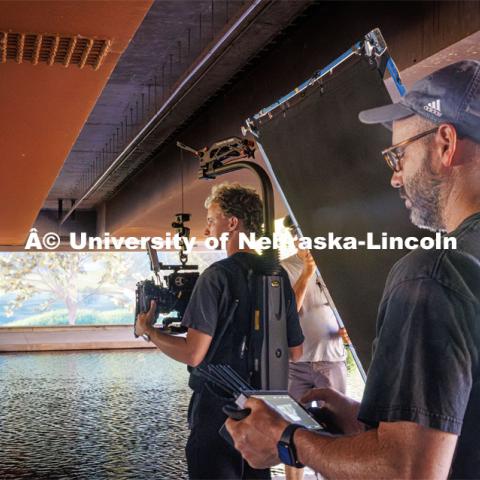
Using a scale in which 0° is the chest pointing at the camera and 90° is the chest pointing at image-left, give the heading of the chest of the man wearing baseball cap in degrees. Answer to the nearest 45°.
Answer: approximately 90°

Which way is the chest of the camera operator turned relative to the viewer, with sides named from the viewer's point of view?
facing away from the viewer and to the left of the viewer

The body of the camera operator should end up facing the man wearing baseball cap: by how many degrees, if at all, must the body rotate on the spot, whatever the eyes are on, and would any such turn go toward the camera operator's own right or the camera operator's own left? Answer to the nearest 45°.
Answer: approximately 135° to the camera operator's own left

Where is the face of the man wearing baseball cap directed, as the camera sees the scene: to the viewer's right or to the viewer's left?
to the viewer's left

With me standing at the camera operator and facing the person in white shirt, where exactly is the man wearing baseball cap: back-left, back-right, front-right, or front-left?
back-right
